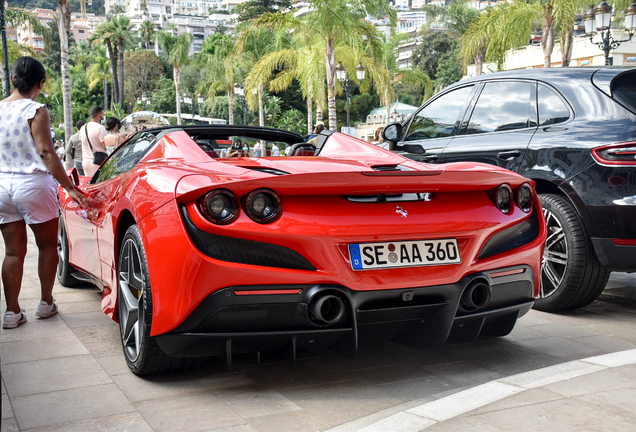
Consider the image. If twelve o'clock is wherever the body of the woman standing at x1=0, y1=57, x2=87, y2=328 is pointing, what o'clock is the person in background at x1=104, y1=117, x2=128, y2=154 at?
The person in background is roughly at 11 o'clock from the woman standing.

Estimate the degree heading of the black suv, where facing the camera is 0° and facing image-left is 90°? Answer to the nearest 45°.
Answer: approximately 135°

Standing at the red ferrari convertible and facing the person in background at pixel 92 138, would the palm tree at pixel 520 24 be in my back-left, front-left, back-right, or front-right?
front-right

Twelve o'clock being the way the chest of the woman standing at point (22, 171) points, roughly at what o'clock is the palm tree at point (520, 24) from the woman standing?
The palm tree is roughly at 12 o'clock from the woman standing.

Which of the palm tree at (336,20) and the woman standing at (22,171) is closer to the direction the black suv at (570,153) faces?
the palm tree

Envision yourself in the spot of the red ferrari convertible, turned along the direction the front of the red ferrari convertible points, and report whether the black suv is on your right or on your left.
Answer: on your right

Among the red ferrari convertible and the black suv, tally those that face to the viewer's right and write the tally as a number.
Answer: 0

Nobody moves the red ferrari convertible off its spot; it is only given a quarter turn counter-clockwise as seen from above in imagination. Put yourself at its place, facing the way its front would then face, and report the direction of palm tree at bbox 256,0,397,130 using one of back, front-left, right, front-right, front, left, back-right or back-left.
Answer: back-right

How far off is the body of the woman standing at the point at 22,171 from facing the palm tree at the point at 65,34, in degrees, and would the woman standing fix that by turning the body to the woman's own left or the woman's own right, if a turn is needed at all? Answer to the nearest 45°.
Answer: approximately 45° to the woman's own left

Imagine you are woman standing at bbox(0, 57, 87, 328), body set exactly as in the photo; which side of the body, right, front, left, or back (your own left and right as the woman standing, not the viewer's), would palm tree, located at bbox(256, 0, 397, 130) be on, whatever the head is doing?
front

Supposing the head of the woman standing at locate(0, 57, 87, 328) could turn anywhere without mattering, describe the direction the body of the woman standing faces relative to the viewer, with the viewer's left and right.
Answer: facing away from the viewer and to the right of the viewer

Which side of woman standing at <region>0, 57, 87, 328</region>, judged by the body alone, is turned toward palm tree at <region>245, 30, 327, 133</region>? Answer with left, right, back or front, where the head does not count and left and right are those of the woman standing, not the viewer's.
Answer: front

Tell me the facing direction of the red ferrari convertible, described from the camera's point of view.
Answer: facing away from the viewer and to the left of the viewer

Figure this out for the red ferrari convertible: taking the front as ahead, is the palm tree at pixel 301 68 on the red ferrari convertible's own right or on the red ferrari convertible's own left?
on the red ferrari convertible's own right
